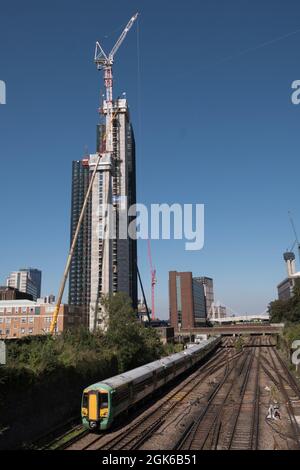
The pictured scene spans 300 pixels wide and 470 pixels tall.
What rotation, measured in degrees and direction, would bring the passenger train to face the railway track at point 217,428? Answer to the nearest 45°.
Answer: approximately 135° to its left

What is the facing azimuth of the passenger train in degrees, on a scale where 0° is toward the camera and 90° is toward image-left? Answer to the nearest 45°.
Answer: approximately 45°
